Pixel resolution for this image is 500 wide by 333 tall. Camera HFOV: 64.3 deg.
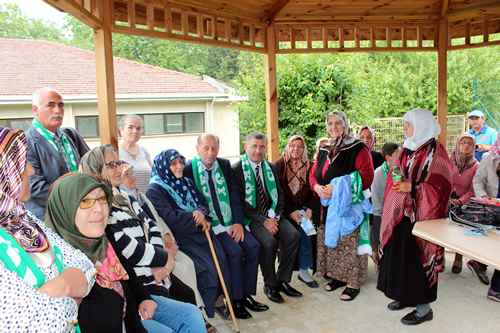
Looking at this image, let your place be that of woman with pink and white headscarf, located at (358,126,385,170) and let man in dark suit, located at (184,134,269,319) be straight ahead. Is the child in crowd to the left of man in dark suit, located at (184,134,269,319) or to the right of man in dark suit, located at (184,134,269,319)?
left

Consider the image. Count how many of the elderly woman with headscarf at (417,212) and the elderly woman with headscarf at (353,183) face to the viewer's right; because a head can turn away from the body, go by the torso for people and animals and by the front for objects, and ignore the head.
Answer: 0

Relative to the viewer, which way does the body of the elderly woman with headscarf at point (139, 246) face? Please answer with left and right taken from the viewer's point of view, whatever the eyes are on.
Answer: facing the viewer and to the right of the viewer

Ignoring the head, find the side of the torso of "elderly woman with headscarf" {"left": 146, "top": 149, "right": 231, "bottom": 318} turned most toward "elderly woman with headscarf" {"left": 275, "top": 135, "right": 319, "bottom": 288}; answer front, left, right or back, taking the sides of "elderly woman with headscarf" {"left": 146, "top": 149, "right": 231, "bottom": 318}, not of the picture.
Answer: left

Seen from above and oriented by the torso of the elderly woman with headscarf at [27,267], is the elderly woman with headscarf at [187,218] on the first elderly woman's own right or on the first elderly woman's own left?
on the first elderly woman's own left

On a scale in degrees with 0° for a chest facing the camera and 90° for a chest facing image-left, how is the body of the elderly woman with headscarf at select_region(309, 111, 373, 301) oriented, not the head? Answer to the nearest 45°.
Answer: approximately 45°
